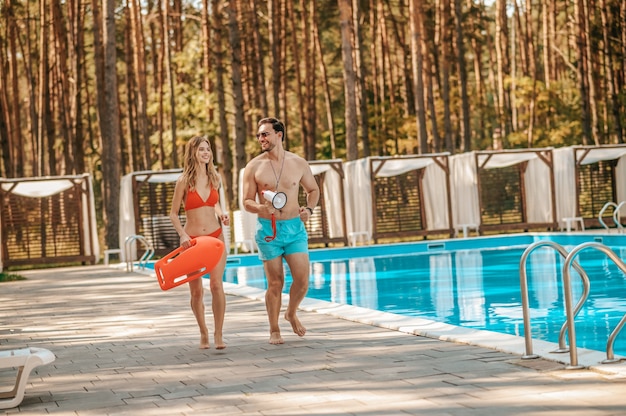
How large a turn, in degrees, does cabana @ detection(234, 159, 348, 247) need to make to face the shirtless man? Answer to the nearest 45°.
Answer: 0° — it already faces them

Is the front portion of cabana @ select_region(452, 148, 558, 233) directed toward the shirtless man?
yes

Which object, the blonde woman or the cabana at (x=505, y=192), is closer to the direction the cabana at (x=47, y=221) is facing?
the blonde woman

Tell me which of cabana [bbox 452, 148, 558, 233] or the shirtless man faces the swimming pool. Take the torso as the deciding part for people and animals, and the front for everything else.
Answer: the cabana

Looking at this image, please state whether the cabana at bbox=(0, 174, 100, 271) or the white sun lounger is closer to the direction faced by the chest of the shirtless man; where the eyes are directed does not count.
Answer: the white sun lounger

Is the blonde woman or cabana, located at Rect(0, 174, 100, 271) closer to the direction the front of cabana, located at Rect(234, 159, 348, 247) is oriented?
the blonde woman

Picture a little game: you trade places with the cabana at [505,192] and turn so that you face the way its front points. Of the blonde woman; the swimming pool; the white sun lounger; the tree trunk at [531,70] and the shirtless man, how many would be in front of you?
4

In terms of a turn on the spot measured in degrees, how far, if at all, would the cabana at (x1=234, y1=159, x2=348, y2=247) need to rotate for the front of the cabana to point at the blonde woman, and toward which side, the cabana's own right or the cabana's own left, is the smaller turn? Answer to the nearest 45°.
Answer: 0° — it already faces them

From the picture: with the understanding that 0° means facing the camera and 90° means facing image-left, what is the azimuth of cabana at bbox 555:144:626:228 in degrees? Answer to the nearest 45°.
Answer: approximately 0°
